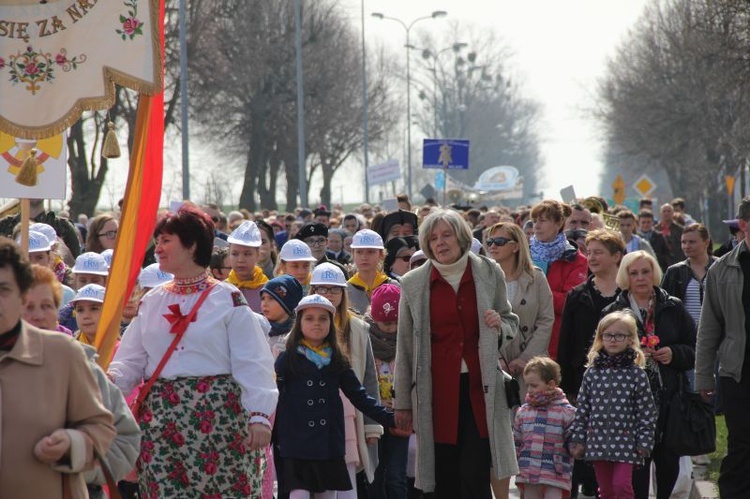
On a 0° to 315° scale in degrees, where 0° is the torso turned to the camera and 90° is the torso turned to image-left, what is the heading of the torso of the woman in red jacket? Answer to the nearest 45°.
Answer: approximately 45°

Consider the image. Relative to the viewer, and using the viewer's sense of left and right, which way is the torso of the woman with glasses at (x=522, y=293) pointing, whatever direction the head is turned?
facing the viewer and to the left of the viewer

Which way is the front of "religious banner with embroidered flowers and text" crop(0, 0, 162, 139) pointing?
toward the camera

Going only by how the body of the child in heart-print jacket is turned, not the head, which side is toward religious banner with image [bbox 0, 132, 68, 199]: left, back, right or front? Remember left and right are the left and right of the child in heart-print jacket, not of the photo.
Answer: right

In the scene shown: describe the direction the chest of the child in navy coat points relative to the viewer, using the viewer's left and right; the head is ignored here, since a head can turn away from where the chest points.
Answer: facing the viewer

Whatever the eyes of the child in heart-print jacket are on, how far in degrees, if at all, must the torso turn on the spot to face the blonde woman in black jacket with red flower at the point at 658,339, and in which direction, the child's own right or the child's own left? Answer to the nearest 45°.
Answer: approximately 135° to the child's own left

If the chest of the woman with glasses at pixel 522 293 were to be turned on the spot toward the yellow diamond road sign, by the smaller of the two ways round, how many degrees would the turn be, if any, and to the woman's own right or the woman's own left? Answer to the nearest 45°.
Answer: approximately 135° to the woman's own right

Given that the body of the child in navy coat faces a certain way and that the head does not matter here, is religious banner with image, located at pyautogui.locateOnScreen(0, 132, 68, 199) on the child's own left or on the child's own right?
on the child's own right

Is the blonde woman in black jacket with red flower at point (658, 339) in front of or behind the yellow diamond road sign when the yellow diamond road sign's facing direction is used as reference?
in front

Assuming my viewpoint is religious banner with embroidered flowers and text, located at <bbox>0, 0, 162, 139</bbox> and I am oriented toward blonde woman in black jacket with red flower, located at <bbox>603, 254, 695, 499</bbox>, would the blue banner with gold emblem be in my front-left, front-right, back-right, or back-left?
front-left

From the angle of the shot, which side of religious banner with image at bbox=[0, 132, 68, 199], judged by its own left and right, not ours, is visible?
front
